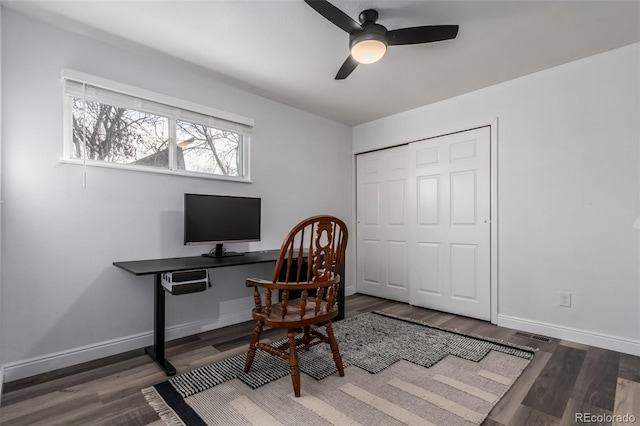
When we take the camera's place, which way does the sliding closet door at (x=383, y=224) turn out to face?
facing the viewer and to the left of the viewer

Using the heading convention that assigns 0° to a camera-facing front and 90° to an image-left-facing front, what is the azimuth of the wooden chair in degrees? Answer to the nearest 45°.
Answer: approximately 135°

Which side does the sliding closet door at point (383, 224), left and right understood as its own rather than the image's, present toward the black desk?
front

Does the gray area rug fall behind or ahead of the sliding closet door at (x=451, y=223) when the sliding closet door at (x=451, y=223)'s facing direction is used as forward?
ahead

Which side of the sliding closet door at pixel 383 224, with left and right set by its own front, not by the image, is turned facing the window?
front

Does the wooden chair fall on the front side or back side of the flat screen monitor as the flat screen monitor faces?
on the front side

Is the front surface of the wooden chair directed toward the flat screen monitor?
yes

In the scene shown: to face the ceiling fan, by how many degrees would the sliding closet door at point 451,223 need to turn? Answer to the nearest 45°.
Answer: approximately 45° to its left

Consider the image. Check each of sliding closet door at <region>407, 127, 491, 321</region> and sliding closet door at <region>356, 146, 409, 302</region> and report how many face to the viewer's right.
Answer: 0

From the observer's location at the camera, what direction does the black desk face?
facing the viewer and to the right of the viewer

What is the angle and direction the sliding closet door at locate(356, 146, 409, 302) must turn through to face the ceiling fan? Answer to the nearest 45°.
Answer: approximately 45° to its left

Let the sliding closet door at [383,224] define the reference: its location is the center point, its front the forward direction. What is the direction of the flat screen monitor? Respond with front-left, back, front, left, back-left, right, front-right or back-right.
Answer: front
